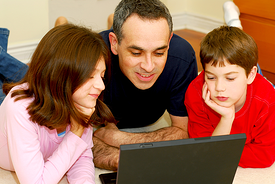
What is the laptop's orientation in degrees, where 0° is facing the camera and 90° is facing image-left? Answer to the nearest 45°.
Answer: approximately 135°

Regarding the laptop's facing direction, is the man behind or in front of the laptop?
in front
